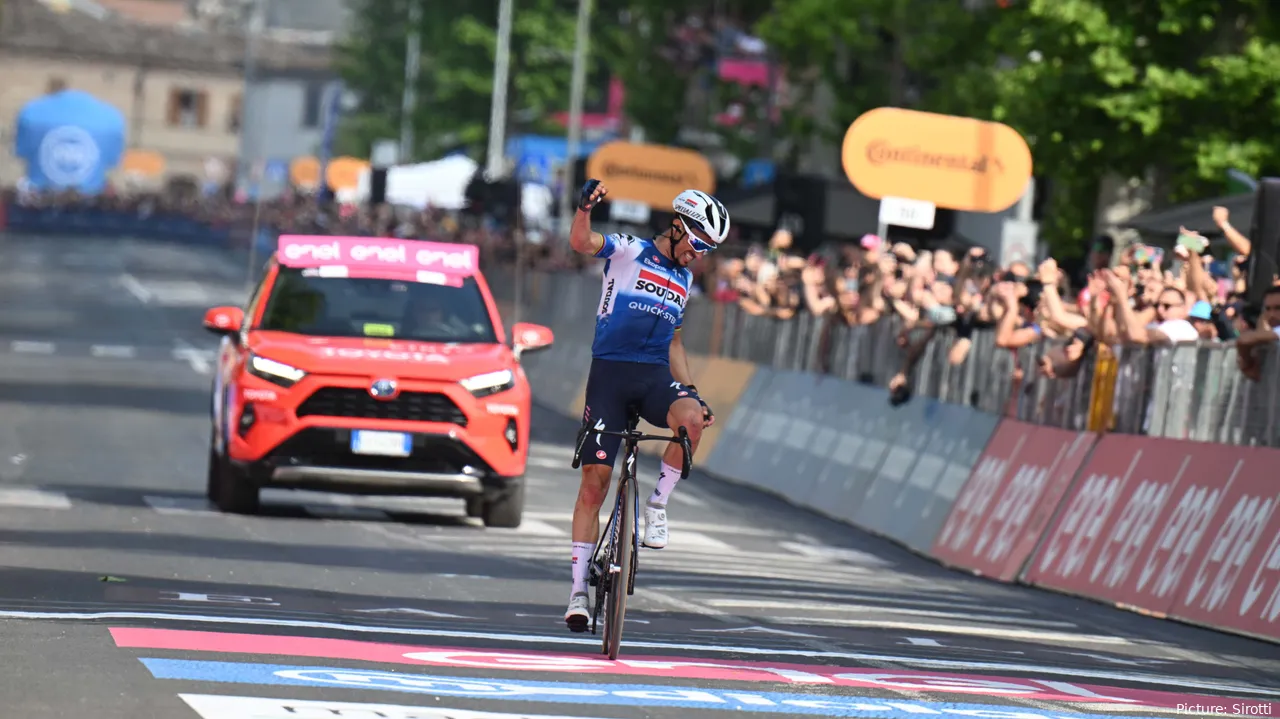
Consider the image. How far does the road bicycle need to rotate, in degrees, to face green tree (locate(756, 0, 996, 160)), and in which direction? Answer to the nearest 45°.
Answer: approximately 180°

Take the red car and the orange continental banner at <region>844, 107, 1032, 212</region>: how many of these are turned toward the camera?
2

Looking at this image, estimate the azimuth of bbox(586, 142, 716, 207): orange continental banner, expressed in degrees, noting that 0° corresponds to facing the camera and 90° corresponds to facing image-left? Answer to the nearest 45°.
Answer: approximately 0°

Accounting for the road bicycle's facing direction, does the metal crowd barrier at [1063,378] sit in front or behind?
behind

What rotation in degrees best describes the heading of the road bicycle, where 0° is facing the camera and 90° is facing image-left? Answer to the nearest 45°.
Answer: approximately 0°

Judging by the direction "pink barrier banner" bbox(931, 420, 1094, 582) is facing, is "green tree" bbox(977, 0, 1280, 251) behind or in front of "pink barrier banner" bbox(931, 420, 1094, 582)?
behind

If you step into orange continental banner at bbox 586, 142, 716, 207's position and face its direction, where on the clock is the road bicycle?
The road bicycle is roughly at 12 o'clock from the orange continental banner.
